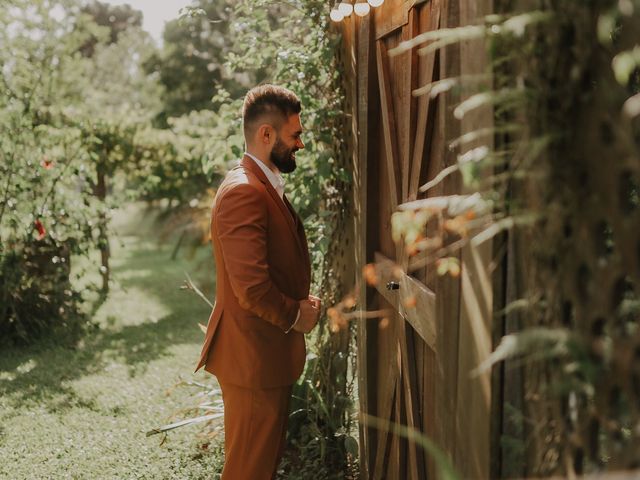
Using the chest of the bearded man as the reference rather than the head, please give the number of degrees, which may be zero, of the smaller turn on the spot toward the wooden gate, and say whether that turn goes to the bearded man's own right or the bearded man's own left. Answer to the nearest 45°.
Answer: approximately 45° to the bearded man's own right

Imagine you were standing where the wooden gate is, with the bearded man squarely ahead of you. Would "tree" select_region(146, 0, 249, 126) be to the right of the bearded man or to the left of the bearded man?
right

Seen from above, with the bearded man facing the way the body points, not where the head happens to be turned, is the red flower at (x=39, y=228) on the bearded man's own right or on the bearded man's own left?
on the bearded man's own left

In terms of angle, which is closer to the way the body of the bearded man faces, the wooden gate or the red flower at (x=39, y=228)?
the wooden gate

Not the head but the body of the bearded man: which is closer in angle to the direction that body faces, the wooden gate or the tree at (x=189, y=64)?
the wooden gate

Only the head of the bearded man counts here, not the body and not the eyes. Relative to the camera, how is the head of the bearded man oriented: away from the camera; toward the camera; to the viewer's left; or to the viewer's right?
to the viewer's right

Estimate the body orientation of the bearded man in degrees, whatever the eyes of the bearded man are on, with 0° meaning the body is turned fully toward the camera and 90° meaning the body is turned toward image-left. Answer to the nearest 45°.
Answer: approximately 270°

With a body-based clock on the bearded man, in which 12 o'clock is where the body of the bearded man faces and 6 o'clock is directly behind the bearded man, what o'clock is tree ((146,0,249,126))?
The tree is roughly at 9 o'clock from the bearded man.
